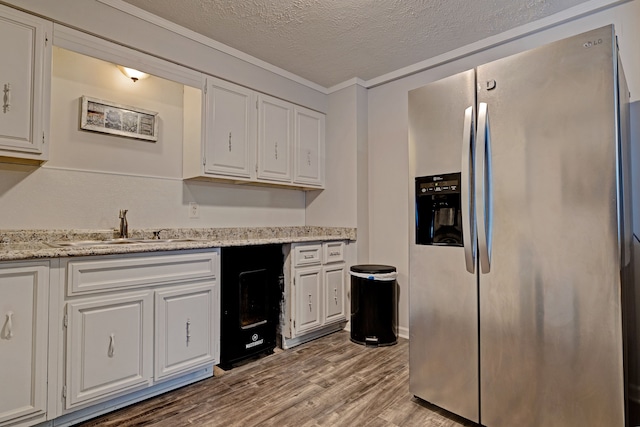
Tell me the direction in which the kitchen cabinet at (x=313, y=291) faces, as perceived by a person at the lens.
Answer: facing the viewer and to the right of the viewer

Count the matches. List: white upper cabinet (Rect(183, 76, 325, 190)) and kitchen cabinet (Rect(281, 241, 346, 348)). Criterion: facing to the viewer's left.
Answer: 0

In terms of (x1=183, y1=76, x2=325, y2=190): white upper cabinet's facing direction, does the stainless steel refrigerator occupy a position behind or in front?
in front

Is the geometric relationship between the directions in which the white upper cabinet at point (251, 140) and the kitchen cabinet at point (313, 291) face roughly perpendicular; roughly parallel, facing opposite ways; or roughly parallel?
roughly parallel

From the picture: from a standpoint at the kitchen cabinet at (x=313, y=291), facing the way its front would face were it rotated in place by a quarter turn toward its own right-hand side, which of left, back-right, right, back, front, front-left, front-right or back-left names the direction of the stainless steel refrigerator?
left

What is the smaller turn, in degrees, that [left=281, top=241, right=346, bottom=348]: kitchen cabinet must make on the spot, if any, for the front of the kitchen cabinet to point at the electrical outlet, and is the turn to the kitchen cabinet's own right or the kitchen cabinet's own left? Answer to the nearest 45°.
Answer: approximately 135° to the kitchen cabinet's own right
